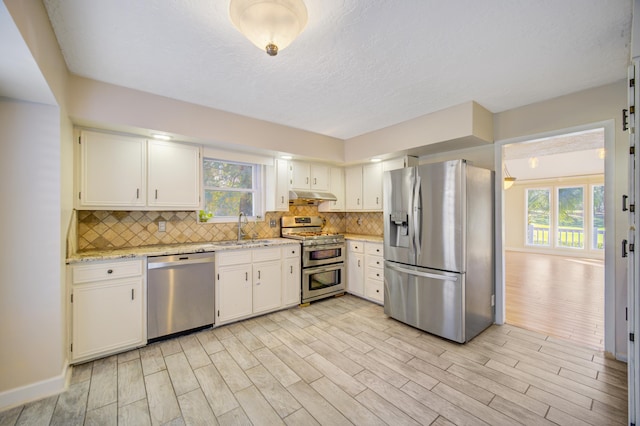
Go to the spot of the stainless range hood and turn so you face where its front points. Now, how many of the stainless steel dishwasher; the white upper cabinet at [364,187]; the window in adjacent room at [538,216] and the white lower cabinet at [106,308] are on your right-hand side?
2

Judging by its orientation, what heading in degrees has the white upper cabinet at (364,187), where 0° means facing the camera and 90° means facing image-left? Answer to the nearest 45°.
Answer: approximately 45°

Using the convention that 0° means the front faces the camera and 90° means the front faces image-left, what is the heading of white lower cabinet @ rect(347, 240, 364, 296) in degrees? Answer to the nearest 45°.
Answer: approximately 45°

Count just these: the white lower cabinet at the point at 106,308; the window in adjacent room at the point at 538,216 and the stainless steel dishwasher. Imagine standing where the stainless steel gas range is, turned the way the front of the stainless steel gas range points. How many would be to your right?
2

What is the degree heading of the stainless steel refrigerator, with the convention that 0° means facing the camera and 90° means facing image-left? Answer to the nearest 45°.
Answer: approximately 45°

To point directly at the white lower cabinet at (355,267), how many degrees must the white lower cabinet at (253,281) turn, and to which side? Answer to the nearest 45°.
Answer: approximately 45° to its left

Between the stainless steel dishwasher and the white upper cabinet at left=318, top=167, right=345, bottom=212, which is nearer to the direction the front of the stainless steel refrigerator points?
the stainless steel dishwasher
